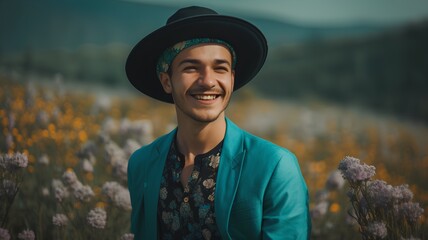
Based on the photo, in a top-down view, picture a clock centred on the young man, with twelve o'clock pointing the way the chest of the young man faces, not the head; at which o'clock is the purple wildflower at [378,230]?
The purple wildflower is roughly at 8 o'clock from the young man.

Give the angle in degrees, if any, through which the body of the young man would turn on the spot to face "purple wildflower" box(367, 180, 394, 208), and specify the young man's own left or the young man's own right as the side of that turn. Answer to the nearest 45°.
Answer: approximately 135° to the young man's own left

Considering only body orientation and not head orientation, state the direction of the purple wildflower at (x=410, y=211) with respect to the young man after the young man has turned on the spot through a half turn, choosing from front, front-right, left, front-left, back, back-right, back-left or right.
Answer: front-right

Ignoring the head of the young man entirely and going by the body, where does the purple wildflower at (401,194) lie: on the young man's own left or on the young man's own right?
on the young man's own left

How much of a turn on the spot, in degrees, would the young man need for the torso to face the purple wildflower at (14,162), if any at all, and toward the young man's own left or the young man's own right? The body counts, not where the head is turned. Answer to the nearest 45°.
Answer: approximately 45° to the young man's own right

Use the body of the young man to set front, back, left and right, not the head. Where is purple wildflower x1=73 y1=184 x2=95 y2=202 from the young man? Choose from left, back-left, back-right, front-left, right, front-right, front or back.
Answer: right

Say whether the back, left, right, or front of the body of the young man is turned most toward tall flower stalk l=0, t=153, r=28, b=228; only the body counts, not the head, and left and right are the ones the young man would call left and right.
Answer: right

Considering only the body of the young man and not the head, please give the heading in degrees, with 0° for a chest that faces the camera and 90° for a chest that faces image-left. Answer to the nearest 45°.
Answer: approximately 45°

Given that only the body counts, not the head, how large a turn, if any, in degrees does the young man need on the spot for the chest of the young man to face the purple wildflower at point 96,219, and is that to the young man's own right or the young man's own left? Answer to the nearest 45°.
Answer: approximately 90° to the young man's own right

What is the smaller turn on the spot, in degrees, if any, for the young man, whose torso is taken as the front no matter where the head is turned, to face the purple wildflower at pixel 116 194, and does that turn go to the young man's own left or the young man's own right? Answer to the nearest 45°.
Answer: approximately 90° to the young man's own right
